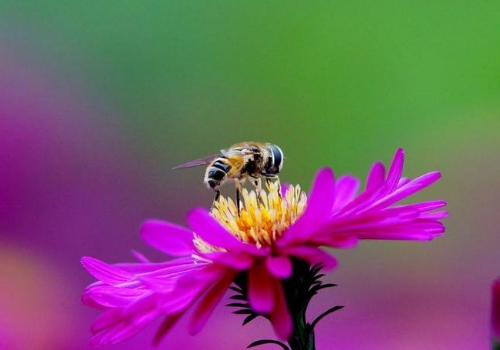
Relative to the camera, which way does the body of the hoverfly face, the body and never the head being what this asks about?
to the viewer's right
